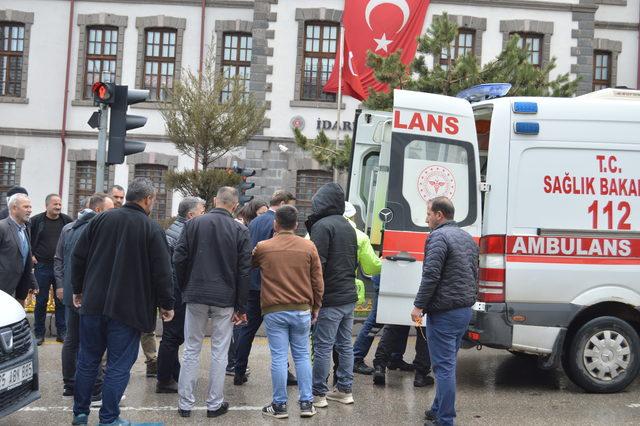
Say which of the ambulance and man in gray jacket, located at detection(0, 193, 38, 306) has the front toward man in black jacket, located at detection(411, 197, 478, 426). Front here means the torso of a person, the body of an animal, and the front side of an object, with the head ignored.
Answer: the man in gray jacket

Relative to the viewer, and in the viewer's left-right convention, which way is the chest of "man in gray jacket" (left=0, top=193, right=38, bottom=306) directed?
facing the viewer and to the right of the viewer

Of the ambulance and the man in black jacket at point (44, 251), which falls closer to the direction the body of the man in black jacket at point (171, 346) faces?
the ambulance

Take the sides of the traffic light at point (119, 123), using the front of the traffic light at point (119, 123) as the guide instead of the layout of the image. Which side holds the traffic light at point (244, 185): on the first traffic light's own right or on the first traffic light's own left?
on the first traffic light's own left

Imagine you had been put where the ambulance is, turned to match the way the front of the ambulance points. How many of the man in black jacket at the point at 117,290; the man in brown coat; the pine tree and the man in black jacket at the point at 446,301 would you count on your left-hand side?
1

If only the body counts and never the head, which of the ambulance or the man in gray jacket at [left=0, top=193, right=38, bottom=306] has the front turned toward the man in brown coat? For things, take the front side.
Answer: the man in gray jacket

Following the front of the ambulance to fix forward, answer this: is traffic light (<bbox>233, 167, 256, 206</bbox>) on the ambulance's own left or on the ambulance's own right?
on the ambulance's own left

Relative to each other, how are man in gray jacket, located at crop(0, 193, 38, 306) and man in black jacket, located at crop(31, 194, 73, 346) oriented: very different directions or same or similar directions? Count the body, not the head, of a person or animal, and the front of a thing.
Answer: same or similar directions

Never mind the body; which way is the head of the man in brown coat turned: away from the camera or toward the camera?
away from the camera

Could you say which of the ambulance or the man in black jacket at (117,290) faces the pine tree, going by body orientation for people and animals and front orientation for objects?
the man in black jacket

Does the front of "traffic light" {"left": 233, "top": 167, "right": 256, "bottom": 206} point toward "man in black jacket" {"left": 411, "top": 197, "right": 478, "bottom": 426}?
no

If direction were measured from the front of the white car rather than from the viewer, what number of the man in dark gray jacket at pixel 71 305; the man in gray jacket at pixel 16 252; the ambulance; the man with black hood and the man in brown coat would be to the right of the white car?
0

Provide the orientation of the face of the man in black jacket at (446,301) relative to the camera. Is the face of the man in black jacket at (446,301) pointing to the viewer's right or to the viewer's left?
to the viewer's left

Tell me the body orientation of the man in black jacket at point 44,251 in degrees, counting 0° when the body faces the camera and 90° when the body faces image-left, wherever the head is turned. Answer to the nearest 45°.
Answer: approximately 315°

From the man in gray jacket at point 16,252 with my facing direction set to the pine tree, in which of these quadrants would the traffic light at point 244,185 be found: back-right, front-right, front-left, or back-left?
front-left

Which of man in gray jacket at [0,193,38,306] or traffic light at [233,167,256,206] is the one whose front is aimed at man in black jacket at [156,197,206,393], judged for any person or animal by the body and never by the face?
the man in gray jacket
